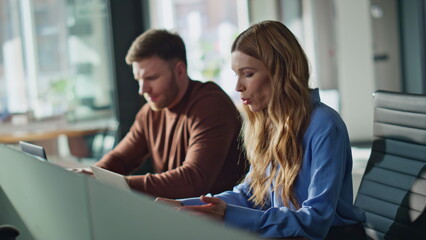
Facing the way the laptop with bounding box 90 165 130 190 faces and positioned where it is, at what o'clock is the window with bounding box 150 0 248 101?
The window is roughly at 11 o'clock from the laptop.

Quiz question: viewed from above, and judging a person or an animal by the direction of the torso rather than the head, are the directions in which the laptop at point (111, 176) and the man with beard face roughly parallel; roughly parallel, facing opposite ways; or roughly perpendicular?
roughly parallel, facing opposite ways

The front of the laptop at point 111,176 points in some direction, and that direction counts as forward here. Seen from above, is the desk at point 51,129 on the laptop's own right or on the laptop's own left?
on the laptop's own left

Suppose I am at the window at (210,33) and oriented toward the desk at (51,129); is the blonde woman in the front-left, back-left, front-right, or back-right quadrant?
front-left

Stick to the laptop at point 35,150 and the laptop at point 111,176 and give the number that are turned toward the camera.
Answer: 0

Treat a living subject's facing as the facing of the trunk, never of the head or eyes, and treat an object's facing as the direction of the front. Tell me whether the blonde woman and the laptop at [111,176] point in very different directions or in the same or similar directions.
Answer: very different directions

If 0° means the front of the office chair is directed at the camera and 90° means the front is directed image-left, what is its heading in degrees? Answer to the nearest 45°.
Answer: approximately 45°

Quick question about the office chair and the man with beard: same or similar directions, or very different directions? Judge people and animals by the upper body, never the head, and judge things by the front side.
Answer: same or similar directions

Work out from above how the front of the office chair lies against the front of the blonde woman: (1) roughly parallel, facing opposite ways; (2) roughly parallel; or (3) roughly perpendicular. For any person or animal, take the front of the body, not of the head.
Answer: roughly parallel

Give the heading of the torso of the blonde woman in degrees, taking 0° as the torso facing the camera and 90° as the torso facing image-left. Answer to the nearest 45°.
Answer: approximately 45°

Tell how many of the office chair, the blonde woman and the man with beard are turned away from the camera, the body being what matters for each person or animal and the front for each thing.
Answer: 0

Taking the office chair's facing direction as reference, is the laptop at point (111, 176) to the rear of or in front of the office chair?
in front

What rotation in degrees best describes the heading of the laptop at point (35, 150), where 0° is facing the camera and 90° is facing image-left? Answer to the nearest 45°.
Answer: approximately 225°

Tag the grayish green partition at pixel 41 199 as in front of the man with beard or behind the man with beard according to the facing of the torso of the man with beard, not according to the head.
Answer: in front

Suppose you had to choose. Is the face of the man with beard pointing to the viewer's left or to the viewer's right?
to the viewer's left

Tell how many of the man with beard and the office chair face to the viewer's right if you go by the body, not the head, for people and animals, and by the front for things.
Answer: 0
